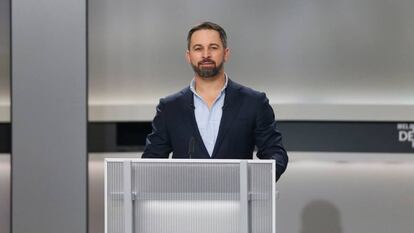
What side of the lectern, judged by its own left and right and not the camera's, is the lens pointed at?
front

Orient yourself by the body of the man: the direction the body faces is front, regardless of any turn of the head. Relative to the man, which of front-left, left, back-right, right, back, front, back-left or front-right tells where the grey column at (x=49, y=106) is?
back-right

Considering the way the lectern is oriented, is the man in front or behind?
behind

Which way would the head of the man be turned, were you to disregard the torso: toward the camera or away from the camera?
toward the camera

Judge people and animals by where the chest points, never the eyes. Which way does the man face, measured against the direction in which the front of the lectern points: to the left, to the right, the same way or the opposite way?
the same way

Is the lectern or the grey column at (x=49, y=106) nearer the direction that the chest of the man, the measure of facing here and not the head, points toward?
the lectern

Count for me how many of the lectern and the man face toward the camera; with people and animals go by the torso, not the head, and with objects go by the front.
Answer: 2

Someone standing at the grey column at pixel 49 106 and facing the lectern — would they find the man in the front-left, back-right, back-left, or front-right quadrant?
front-left

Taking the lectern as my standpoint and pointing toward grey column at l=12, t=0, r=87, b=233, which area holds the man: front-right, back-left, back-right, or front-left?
front-right

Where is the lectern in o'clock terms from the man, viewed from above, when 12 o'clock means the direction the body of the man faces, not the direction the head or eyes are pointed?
The lectern is roughly at 12 o'clock from the man.
